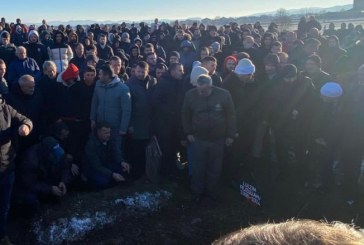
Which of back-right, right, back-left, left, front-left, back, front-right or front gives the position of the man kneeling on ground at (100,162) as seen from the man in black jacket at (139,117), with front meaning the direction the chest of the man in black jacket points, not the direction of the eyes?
front-right

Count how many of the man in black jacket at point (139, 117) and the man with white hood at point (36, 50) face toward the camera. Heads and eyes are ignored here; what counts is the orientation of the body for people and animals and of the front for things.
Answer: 2

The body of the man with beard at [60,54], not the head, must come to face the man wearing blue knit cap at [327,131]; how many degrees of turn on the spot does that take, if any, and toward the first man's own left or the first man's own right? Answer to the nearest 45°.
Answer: approximately 45° to the first man's own left

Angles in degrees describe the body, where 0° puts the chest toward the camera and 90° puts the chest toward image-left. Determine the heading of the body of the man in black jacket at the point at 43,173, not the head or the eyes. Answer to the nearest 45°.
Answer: approximately 315°

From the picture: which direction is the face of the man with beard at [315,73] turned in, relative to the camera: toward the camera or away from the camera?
toward the camera

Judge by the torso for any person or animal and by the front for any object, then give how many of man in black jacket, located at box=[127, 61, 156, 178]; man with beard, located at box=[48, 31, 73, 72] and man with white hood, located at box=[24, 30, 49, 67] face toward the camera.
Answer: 3

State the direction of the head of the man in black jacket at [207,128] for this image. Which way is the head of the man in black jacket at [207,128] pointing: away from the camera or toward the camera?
toward the camera

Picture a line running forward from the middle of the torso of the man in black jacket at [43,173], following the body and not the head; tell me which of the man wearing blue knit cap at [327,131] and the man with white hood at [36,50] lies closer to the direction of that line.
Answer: the man wearing blue knit cap

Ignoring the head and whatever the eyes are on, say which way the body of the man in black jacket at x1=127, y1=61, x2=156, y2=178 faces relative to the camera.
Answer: toward the camera

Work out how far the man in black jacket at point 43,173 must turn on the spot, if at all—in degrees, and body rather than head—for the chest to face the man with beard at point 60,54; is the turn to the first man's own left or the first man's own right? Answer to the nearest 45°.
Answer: approximately 135° to the first man's own left

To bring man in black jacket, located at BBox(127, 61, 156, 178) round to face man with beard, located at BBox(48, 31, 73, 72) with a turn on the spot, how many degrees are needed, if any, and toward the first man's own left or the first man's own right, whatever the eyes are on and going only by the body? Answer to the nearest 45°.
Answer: approximately 135° to the first man's own right

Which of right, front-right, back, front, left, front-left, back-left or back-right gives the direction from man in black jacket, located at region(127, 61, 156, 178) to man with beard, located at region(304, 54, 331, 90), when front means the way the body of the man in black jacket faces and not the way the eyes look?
left

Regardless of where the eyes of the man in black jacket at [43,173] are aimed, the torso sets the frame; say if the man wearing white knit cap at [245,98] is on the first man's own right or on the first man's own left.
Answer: on the first man's own left

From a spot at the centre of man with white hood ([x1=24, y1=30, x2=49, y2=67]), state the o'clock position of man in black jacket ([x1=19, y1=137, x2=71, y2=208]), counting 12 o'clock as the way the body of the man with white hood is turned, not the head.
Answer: The man in black jacket is roughly at 12 o'clock from the man with white hood.

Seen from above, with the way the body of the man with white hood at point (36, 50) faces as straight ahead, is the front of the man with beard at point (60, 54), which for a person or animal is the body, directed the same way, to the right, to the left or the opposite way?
the same way

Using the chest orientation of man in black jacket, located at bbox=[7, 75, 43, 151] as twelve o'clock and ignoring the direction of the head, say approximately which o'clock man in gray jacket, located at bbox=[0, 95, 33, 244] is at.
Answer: man in gray jacket, located at bbox=[0, 95, 33, 244] is roughly at 2 o'clock from man in black jacket, located at bbox=[7, 75, 43, 151].

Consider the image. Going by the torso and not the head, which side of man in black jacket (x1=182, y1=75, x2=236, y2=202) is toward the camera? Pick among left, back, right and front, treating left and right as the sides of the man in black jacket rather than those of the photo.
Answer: front

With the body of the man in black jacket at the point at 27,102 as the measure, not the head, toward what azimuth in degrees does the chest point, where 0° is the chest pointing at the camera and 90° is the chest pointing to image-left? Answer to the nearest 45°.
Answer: approximately 315°

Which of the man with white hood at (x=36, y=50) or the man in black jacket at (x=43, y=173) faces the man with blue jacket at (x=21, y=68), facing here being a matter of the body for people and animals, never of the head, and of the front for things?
the man with white hood at (x=36, y=50)

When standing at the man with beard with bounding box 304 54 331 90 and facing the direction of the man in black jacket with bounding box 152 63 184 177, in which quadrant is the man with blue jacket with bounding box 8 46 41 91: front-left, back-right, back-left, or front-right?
front-right
